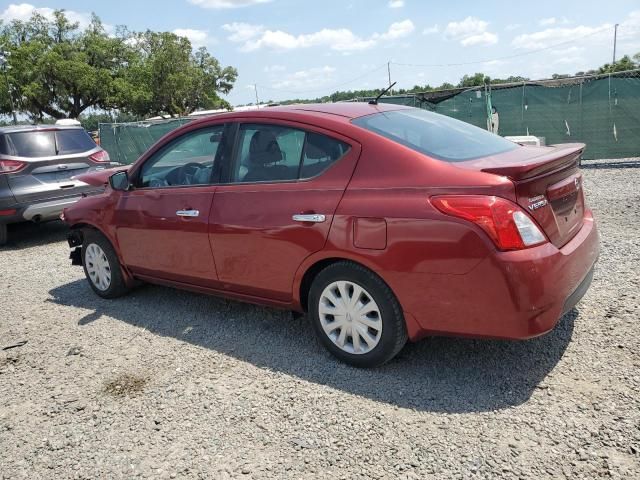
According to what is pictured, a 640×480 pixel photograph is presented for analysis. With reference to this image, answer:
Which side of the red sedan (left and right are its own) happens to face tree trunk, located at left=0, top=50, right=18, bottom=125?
front

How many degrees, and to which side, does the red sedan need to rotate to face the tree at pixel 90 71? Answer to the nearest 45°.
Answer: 0° — it already faces it

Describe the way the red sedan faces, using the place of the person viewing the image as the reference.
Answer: facing away from the viewer and to the left of the viewer

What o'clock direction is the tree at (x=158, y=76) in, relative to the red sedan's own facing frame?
The tree is roughly at 1 o'clock from the red sedan.

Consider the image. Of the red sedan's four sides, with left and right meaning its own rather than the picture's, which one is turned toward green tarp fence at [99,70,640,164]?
right

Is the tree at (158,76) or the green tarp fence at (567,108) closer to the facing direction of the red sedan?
the tree
